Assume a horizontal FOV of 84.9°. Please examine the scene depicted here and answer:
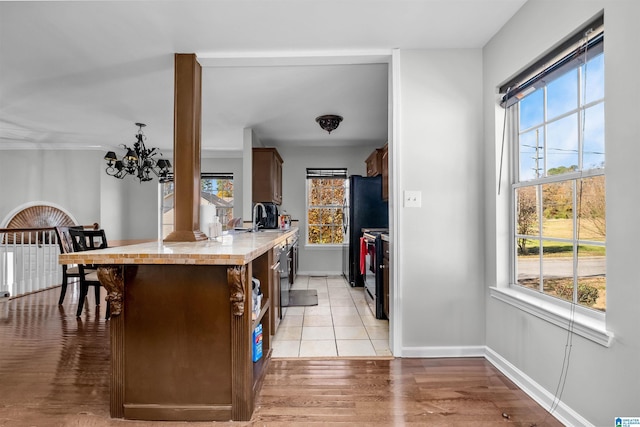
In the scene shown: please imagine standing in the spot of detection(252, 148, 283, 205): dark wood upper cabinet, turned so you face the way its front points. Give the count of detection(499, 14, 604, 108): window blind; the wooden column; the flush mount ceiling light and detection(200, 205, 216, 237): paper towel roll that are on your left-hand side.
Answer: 0

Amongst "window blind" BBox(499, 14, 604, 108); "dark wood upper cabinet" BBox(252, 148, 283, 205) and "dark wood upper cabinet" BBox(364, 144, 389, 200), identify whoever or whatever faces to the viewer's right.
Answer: "dark wood upper cabinet" BBox(252, 148, 283, 205)

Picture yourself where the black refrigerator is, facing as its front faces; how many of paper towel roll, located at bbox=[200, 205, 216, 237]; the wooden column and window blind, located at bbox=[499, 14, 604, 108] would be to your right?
0

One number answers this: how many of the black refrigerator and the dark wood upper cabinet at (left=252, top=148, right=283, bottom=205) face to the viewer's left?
1

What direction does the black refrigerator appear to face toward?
to the viewer's left

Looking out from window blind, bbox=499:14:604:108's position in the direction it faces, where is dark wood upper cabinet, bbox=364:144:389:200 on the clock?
The dark wood upper cabinet is roughly at 3 o'clock from the window blind.

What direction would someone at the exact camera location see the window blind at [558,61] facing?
facing the viewer and to the left of the viewer

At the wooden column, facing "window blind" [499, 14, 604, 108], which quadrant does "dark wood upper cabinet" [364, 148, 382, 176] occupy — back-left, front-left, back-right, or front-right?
front-left

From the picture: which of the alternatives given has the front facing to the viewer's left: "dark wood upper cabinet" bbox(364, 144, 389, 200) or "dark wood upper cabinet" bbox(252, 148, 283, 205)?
"dark wood upper cabinet" bbox(364, 144, 389, 200)

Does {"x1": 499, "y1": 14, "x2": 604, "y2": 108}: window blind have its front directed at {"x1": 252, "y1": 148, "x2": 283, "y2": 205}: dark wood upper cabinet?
no

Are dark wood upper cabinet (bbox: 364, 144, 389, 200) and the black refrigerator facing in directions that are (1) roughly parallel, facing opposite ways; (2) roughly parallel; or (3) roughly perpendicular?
roughly parallel

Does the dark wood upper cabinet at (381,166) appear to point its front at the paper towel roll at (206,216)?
no

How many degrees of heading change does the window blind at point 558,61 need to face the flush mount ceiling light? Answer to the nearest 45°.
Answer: approximately 90° to its right

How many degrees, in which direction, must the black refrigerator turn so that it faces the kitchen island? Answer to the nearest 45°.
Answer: approximately 90° to its left

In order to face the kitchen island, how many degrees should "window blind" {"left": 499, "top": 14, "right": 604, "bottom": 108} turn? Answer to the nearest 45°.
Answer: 0° — it already faces it

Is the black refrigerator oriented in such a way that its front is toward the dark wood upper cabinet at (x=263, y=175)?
yes

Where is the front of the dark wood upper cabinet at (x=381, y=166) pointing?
to the viewer's left

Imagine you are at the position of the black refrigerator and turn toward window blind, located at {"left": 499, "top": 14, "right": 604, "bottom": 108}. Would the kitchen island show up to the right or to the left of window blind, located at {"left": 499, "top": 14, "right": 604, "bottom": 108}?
right

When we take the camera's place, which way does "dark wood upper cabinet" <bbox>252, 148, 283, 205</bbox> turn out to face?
facing to the right of the viewer

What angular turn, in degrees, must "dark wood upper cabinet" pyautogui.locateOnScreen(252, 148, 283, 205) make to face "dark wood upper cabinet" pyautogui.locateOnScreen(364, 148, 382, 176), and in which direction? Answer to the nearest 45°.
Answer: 0° — it already faces it
